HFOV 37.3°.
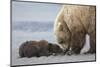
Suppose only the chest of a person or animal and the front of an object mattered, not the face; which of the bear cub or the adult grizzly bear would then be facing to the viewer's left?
the adult grizzly bear

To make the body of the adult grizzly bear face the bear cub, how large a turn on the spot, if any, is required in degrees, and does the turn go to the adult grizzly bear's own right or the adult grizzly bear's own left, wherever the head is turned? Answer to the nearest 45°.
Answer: approximately 45° to the adult grizzly bear's own left

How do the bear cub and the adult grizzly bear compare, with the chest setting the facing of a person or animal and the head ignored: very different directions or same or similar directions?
very different directions

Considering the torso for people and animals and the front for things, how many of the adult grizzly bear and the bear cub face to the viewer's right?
1
